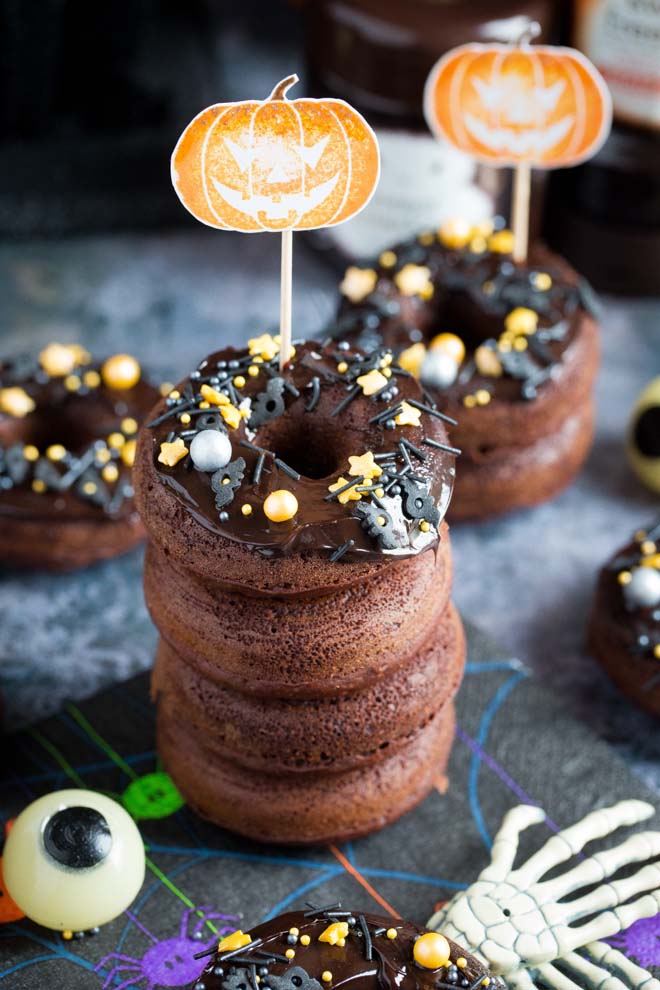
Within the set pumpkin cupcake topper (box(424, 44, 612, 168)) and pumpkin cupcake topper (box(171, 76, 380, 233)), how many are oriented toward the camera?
2

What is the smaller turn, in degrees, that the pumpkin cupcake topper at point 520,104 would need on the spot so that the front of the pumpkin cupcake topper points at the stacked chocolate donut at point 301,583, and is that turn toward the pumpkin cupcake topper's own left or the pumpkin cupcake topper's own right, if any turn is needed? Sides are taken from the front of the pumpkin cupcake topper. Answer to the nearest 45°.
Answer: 0° — it already faces it

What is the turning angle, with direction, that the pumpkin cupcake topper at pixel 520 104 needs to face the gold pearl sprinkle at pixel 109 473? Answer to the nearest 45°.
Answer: approximately 45° to its right

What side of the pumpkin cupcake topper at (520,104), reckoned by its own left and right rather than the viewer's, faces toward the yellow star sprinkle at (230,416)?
front

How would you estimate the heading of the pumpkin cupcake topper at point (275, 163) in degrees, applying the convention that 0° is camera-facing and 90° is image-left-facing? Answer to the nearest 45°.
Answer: approximately 0°

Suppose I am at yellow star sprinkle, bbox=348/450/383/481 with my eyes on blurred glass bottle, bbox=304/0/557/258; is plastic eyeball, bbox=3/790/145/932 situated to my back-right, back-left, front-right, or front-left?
back-left
